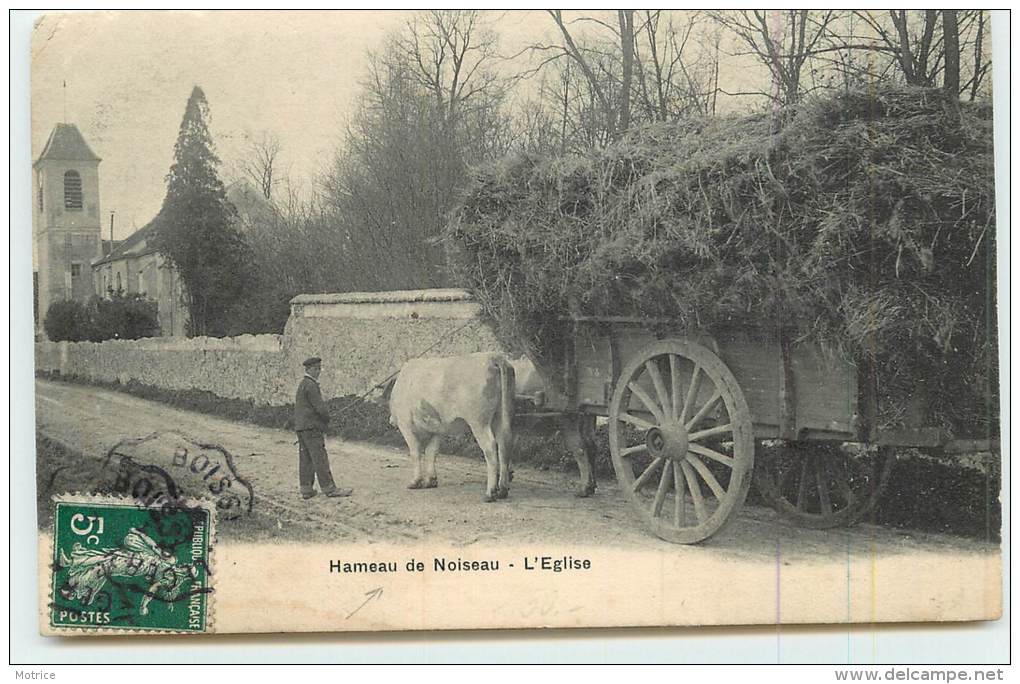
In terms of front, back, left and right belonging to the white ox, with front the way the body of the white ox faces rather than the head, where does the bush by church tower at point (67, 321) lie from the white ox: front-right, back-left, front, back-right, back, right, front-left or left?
front-left

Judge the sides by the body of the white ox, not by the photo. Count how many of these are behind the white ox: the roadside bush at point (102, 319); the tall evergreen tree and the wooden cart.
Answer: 1

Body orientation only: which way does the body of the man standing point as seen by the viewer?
to the viewer's right

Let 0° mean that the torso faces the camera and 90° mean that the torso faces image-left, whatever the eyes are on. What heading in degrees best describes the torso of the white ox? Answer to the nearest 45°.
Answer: approximately 135°

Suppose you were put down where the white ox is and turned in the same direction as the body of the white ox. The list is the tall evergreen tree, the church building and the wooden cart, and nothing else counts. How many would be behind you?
1

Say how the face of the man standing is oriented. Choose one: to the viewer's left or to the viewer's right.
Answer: to the viewer's right

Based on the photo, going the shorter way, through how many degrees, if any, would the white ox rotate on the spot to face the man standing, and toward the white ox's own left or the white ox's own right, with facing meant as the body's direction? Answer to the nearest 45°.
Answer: approximately 45° to the white ox's own left

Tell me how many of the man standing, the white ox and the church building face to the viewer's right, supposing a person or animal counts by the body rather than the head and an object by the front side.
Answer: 1

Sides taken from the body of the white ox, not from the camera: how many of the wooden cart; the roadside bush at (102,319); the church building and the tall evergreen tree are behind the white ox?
1
